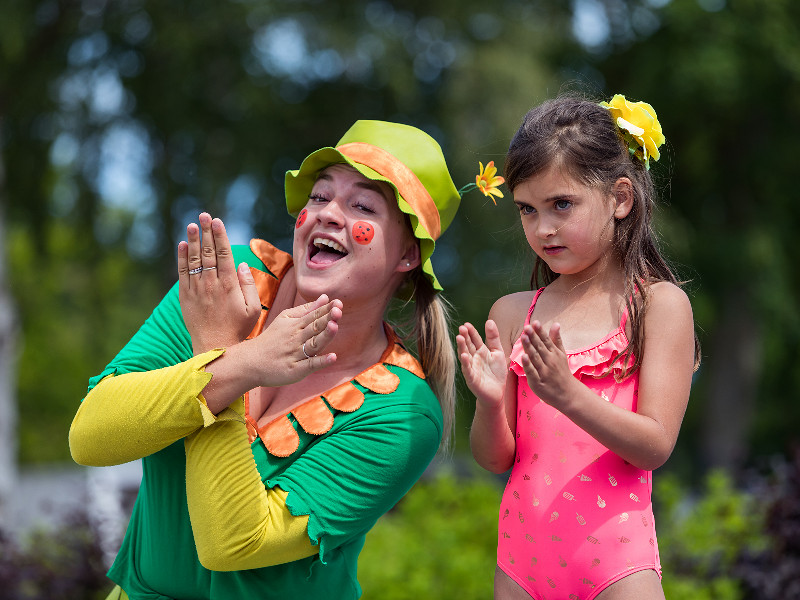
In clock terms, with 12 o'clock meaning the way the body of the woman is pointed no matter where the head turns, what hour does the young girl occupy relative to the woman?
The young girl is roughly at 8 o'clock from the woman.

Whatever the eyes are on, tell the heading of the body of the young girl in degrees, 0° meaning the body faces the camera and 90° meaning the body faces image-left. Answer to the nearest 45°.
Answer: approximately 45°

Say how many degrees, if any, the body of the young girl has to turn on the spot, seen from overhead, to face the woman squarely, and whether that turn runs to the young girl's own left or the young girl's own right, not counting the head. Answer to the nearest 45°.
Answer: approximately 45° to the young girl's own right

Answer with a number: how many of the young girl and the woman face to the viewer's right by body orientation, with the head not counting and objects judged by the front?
0
